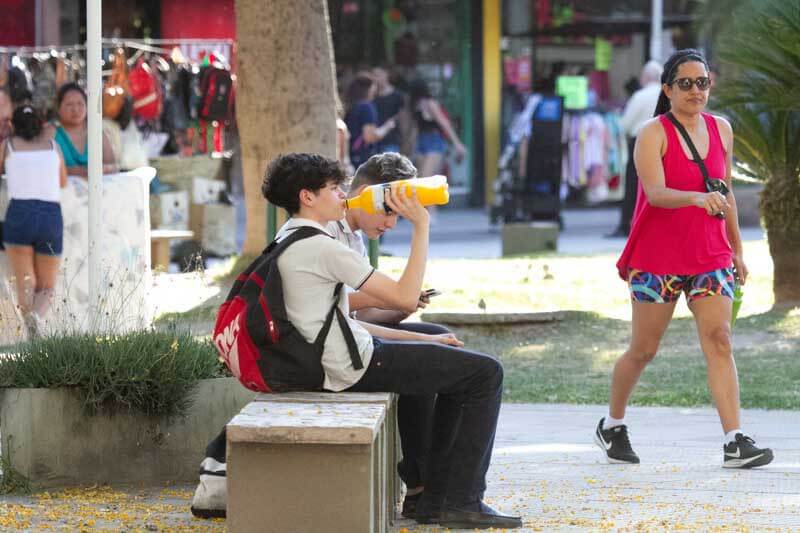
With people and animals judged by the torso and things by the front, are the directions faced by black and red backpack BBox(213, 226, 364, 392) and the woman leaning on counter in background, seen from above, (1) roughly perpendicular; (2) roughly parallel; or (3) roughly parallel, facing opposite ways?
roughly perpendicular

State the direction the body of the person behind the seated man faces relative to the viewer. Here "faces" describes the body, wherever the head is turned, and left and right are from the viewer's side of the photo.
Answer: facing to the right of the viewer

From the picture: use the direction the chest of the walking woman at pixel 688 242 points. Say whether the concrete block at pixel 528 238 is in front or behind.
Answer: behind

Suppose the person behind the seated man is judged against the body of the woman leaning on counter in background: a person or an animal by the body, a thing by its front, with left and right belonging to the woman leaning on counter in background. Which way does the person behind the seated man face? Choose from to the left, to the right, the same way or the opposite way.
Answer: to the left

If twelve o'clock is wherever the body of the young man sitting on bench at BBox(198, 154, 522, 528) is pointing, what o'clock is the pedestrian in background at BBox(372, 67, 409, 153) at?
The pedestrian in background is roughly at 9 o'clock from the young man sitting on bench.

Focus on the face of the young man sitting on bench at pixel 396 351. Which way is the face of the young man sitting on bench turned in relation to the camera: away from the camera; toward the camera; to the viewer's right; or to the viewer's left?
to the viewer's right

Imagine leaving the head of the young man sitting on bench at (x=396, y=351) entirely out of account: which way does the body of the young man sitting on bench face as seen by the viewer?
to the viewer's right

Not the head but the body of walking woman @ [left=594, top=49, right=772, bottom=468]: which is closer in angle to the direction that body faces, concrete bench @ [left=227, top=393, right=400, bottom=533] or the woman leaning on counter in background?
the concrete bench

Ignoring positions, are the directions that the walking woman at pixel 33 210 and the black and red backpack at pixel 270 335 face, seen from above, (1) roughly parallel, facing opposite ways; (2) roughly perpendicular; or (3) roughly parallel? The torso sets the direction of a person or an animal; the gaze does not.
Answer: roughly perpendicular

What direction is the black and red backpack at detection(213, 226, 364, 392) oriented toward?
to the viewer's left

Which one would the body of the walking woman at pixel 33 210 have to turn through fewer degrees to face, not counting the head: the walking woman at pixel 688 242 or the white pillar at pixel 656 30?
the white pillar

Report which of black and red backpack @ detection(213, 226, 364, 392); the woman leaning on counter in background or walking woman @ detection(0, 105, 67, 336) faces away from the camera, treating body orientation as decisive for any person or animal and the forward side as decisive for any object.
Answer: the walking woman
